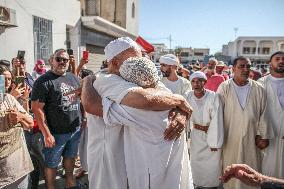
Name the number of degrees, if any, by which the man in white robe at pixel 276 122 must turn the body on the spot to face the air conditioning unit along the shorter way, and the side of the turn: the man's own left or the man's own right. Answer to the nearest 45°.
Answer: approximately 90° to the man's own right

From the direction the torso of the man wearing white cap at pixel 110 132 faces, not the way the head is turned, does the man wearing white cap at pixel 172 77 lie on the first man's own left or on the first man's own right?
on the first man's own left

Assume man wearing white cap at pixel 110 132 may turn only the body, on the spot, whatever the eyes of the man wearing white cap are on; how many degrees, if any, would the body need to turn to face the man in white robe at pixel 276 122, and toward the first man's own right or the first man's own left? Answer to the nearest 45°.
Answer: approximately 45° to the first man's own left

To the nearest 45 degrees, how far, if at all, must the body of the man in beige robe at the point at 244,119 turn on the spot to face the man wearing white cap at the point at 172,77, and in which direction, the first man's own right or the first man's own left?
approximately 135° to the first man's own right
